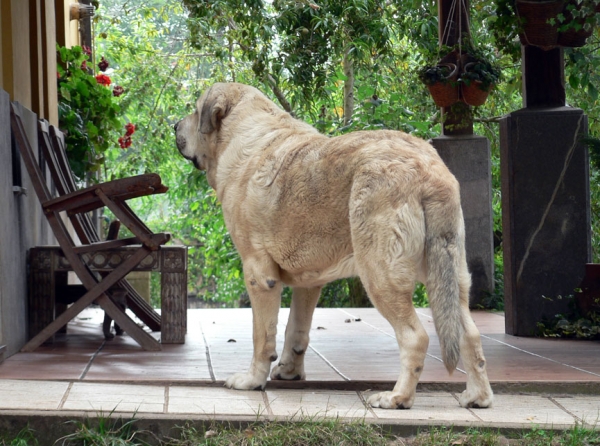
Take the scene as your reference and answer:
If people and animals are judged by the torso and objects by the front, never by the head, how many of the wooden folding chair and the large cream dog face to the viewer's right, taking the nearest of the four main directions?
1

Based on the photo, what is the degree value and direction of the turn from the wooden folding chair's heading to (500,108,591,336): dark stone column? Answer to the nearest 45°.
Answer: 0° — it already faces it

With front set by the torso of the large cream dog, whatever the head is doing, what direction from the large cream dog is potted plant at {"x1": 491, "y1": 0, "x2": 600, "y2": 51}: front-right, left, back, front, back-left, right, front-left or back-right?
right

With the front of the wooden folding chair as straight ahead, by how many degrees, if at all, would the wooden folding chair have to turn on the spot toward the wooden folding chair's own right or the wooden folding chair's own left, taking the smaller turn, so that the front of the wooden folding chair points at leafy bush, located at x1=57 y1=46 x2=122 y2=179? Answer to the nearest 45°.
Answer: approximately 90° to the wooden folding chair's own left

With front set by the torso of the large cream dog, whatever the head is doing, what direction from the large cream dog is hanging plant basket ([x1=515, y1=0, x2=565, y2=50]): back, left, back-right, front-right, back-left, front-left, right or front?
right

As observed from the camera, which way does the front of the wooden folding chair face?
facing to the right of the viewer

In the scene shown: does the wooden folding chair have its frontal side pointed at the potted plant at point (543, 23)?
yes

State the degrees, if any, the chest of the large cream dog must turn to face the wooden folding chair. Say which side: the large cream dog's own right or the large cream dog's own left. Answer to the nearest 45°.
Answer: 0° — it already faces it

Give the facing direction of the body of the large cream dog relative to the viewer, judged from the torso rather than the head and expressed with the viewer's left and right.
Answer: facing away from the viewer and to the left of the viewer

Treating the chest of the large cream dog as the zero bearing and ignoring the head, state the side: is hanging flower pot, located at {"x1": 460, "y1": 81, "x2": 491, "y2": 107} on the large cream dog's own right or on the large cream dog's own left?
on the large cream dog's own right

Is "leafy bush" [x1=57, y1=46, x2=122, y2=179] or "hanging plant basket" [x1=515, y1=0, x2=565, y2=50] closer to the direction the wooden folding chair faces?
the hanging plant basket

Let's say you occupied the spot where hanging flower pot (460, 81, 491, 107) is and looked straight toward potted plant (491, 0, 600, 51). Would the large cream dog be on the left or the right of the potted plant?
right
